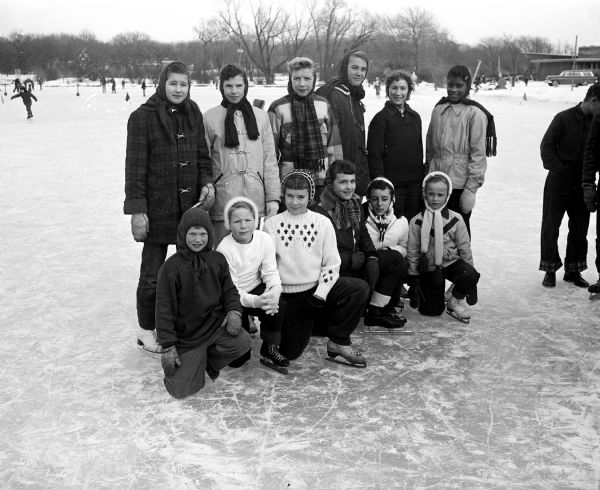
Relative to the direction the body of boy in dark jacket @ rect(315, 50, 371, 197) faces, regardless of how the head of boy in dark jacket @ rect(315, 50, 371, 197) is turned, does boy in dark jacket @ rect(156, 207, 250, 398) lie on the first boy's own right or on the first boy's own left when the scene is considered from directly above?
on the first boy's own right

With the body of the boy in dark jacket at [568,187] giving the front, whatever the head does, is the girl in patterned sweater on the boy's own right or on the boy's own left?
on the boy's own right

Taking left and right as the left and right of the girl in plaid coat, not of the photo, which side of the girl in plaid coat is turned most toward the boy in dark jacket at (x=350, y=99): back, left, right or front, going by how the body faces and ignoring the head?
left

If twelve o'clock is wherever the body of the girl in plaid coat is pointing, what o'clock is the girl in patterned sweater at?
The girl in patterned sweater is roughly at 11 o'clock from the girl in plaid coat.

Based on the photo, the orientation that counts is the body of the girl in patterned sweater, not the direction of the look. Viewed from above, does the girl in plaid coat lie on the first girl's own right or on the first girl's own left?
on the first girl's own right

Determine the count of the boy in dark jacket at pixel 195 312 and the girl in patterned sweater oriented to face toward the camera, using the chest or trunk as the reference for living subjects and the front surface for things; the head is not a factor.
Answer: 2

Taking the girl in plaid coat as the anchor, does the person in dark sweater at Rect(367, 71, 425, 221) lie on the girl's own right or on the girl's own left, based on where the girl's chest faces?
on the girl's own left

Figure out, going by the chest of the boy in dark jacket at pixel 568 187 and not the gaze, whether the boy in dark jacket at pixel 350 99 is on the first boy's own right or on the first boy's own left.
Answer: on the first boy's own right

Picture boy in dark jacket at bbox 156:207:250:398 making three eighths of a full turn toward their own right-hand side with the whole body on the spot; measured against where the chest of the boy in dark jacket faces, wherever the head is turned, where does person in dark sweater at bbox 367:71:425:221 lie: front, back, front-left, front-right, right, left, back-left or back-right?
right

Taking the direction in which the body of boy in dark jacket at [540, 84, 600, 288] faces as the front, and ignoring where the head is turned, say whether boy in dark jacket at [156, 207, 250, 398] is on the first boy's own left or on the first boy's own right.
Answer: on the first boy's own right
